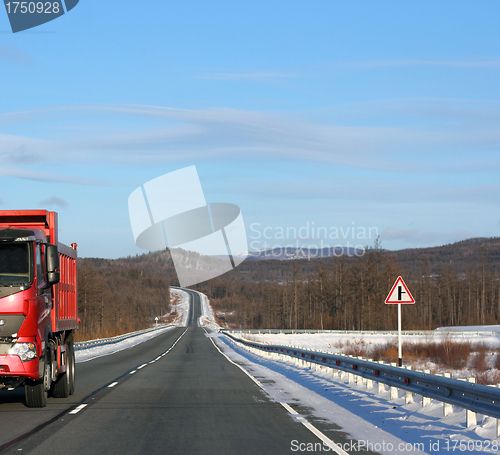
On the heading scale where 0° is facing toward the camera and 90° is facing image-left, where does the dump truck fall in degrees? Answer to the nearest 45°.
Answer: approximately 0°

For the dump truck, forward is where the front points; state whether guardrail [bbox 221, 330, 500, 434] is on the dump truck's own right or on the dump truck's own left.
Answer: on the dump truck's own left
